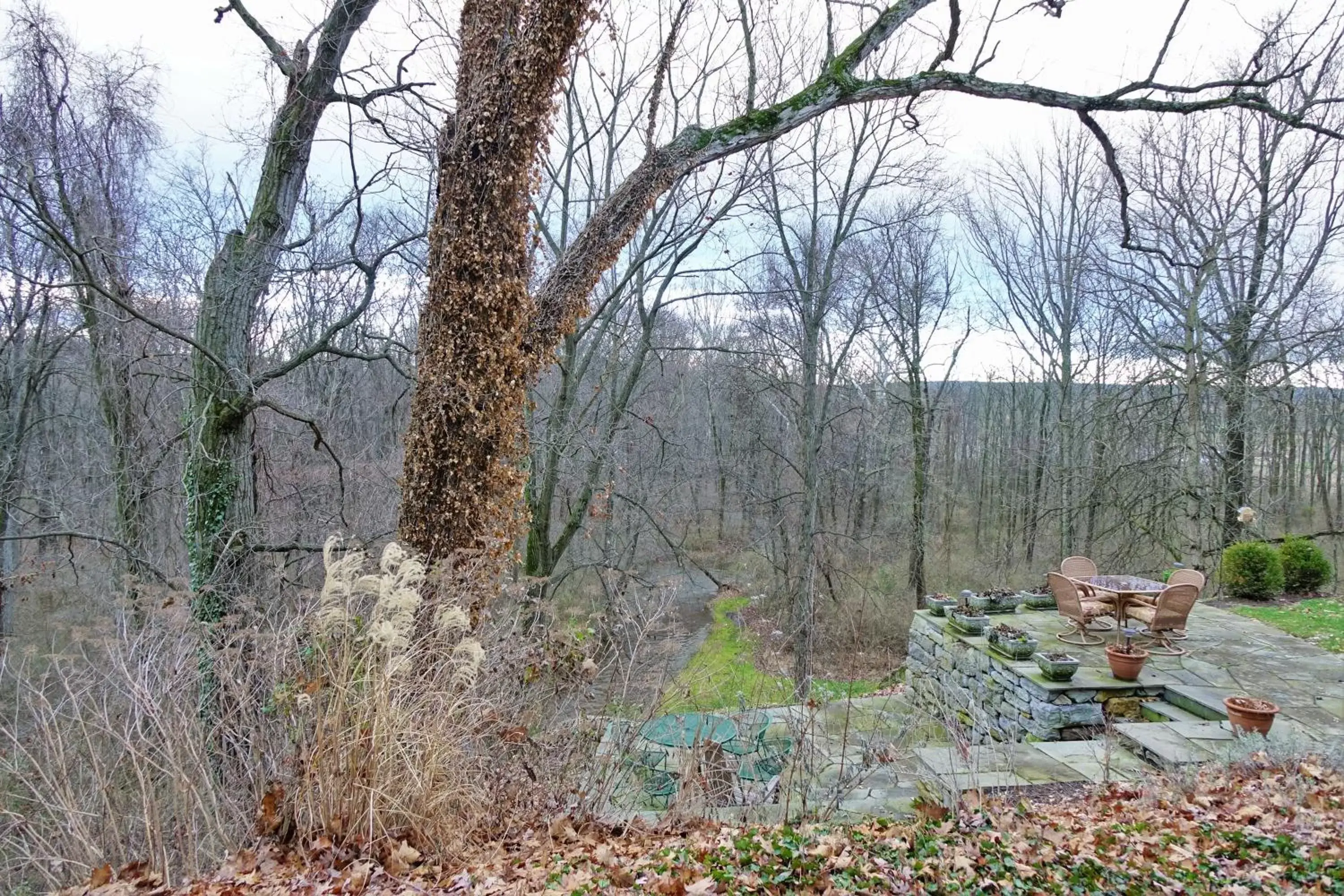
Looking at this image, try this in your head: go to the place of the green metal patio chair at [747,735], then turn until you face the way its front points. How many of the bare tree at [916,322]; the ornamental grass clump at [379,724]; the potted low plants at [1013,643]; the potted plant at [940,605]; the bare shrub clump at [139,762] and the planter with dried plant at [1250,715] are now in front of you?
2

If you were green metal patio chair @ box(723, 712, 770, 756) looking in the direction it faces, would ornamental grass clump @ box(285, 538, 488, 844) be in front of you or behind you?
in front

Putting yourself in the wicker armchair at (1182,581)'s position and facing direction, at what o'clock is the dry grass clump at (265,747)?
The dry grass clump is roughly at 11 o'clock from the wicker armchair.

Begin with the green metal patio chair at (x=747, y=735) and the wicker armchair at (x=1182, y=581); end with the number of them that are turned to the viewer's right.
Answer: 0

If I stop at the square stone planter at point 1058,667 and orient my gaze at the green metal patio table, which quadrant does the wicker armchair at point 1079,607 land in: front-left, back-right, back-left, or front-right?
back-right

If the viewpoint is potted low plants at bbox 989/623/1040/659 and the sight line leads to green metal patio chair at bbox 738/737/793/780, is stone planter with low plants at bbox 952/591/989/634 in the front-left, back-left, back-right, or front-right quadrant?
back-right

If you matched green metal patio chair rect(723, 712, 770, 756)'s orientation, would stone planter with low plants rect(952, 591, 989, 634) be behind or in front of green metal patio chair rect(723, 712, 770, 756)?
behind

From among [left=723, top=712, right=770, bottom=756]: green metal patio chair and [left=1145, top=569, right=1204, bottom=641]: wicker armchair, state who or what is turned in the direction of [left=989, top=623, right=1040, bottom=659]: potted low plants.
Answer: the wicker armchair

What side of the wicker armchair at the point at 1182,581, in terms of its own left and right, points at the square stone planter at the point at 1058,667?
front

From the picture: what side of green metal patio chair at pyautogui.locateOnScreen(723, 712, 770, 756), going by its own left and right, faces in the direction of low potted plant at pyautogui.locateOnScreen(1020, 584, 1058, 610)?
back

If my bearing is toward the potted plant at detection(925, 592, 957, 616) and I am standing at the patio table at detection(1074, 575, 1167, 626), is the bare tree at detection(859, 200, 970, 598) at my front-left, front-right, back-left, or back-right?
front-right

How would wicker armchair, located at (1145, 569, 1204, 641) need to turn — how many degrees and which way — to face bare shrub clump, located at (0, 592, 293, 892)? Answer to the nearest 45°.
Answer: approximately 45° to its left

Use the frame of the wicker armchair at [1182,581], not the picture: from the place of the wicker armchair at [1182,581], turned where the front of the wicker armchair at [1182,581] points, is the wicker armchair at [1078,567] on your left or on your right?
on your right

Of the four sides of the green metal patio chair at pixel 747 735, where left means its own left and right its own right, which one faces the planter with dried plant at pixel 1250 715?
back

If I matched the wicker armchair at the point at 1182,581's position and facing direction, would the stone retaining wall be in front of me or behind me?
in front

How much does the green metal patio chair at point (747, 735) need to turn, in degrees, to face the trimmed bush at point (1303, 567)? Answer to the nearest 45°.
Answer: approximately 180°

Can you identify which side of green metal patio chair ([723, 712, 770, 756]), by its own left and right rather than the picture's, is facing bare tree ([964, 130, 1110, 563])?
back

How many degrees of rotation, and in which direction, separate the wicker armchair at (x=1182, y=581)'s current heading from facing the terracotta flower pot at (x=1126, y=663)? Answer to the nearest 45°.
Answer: approximately 45° to its left
